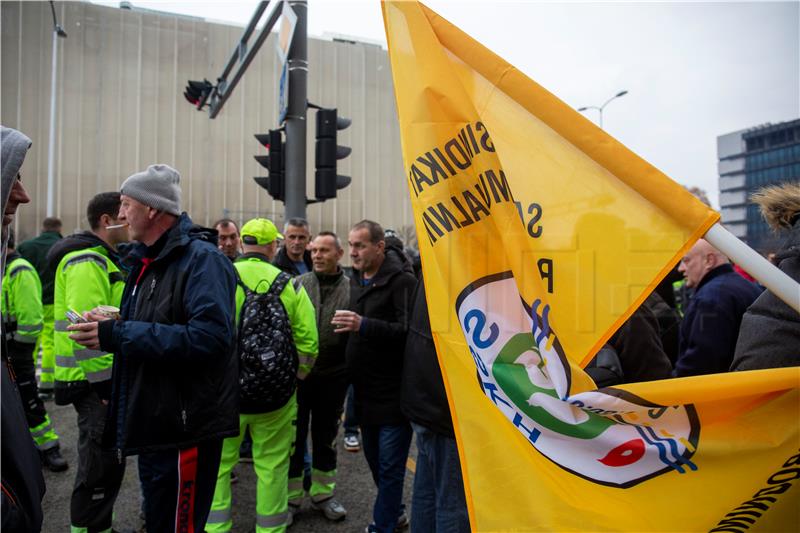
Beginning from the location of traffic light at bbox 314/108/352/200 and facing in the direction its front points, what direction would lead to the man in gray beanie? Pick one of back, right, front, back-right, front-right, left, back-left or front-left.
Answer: right

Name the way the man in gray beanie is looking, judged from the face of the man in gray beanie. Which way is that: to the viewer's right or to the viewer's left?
to the viewer's left

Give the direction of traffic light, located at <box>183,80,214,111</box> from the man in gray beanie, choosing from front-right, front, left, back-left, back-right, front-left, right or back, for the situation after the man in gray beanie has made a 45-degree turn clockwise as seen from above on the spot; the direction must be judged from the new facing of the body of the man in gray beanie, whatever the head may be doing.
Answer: front-right

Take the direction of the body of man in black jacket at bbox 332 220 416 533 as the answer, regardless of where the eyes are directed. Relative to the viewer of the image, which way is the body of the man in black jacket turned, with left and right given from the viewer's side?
facing the viewer and to the left of the viewer

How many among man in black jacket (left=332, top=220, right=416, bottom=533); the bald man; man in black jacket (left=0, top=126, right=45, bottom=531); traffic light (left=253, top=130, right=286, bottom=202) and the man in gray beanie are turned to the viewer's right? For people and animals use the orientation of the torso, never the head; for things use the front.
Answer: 1

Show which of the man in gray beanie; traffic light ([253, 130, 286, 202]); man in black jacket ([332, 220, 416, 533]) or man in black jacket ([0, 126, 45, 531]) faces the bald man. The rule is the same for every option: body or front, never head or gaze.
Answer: man in black jacket ([0, 126, 45, 531])

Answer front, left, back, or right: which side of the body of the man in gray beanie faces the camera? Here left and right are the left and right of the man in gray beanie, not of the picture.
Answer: left

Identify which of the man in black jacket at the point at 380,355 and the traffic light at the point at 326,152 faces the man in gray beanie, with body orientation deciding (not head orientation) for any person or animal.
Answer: the man in black jacket

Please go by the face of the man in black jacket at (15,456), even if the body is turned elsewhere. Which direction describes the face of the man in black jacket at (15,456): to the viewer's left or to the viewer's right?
to the viewer's right

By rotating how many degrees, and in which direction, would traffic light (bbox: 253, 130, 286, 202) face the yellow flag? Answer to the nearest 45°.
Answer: approximately 90° to its left

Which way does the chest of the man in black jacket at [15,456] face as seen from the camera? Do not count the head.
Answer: to the viewer's right
